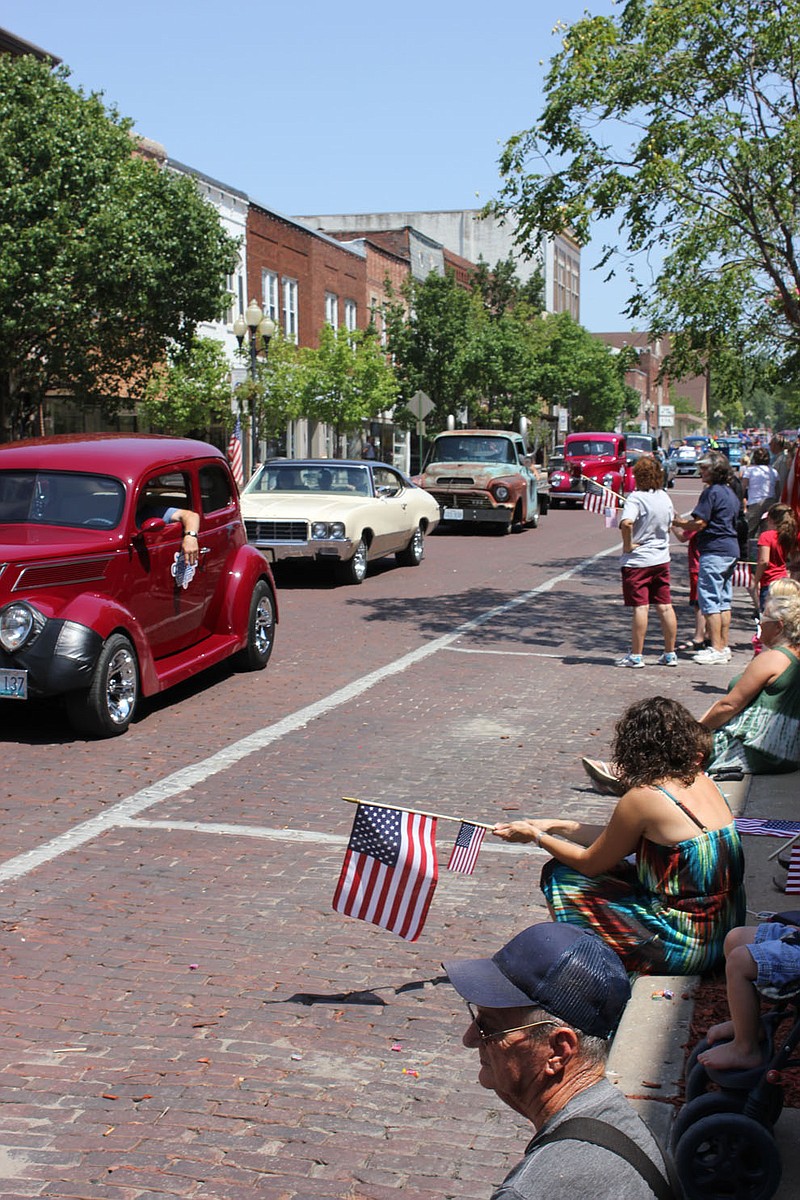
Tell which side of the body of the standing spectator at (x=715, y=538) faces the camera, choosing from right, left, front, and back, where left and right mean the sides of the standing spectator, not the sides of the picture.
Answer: left

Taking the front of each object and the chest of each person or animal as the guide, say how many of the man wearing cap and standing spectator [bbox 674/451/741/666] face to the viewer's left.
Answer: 2

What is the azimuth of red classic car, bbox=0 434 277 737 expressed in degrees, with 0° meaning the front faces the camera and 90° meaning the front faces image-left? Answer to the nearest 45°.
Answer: approximately 45°

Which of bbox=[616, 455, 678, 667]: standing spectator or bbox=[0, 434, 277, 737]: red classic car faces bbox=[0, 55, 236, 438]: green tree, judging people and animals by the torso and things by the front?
the standing spectator

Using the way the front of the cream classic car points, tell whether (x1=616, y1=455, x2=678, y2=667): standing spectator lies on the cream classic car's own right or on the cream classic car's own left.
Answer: on the cream classic car's own left

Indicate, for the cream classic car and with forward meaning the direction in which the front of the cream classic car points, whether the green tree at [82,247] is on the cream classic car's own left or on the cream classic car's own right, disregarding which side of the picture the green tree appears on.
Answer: on the cream classic car's own right

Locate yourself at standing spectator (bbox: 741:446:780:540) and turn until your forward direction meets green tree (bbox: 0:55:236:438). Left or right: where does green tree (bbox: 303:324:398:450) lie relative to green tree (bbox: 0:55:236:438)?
right

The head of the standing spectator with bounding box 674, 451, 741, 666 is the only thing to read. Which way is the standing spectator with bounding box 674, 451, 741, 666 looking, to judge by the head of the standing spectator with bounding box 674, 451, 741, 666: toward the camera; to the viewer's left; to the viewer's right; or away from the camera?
to the viewer's left

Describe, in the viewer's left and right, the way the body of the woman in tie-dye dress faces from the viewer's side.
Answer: facing away from the viewer and to the left of the viewer

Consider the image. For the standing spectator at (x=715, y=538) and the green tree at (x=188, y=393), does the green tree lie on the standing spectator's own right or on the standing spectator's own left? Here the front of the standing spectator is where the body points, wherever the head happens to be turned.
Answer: on the standing spectator's own right

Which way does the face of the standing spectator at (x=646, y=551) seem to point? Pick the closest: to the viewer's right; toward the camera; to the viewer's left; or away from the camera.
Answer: away from the camera

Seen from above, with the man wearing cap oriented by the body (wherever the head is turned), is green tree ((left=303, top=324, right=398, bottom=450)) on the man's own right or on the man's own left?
on the man's own right

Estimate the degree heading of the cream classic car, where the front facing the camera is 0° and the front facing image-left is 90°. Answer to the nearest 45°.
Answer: approximately 45°

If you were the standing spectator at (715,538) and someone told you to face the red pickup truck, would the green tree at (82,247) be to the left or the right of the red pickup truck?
left

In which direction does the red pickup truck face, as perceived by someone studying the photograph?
facing the viewer and to the left of the viewer

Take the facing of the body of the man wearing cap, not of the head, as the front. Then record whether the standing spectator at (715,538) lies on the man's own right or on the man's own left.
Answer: on the man's own right
